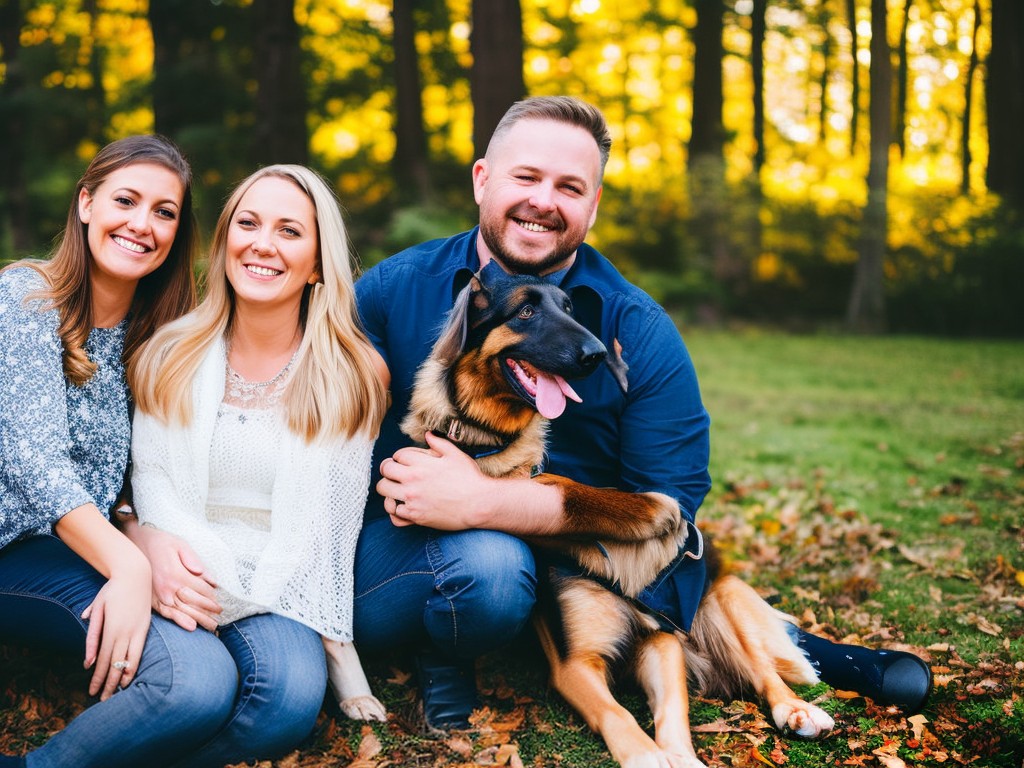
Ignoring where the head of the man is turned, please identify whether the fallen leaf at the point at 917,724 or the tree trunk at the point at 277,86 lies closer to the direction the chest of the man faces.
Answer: the fallen leaf

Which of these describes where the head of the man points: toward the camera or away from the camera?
toward the camera

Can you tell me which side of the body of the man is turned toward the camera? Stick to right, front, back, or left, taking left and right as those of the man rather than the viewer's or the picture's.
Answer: front

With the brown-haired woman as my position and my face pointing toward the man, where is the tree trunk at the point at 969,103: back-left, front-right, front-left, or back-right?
front-left

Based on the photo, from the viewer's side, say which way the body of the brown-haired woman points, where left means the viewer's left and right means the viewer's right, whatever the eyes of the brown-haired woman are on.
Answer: facing the viewer and to the right of the viewer

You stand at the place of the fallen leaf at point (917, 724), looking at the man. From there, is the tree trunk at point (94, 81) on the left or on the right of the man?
right

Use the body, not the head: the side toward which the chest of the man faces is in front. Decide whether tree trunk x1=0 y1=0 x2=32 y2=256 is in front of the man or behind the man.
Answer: behind

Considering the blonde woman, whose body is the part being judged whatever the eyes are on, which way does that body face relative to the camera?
toward the camera

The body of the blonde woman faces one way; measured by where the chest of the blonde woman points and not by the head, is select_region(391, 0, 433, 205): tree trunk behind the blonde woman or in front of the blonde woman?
behind

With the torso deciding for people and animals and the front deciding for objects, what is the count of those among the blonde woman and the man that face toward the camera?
2

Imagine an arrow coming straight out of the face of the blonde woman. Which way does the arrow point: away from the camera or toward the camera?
toward the camera

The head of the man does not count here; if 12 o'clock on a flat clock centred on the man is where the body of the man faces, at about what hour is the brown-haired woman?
The brown-haired woman is roughly at 2 o'clock from the man.
